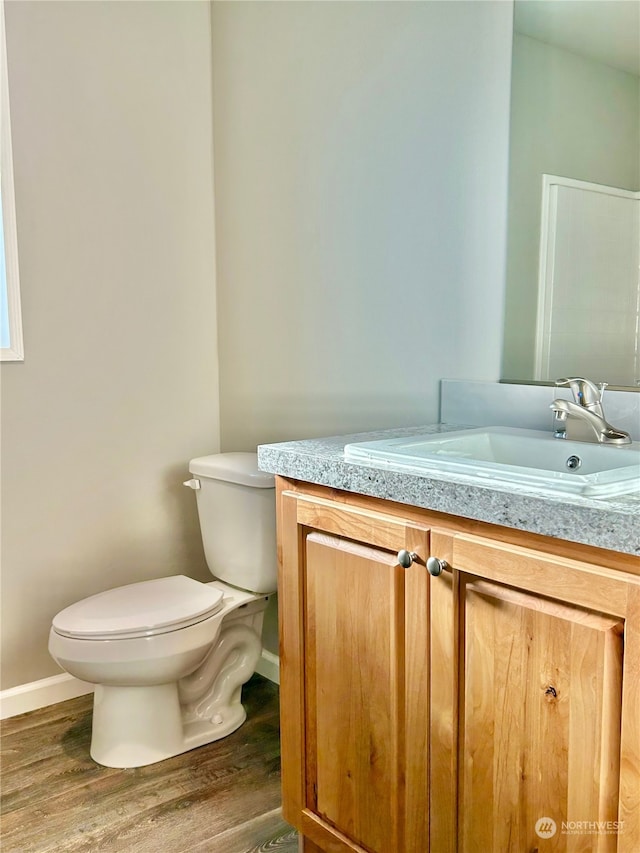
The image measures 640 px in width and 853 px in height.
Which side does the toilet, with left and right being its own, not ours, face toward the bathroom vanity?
left

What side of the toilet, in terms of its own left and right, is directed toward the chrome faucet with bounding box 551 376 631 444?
left

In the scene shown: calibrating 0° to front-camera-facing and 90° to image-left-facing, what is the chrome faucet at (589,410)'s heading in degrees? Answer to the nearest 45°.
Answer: approximately 45°

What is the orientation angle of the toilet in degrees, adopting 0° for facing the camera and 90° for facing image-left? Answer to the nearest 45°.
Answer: approximately 45°

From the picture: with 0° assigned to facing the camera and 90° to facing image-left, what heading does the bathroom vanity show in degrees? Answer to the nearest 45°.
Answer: approximately 45°

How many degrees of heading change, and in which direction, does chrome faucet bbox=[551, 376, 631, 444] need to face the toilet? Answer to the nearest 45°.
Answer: approximately 45° to its right
